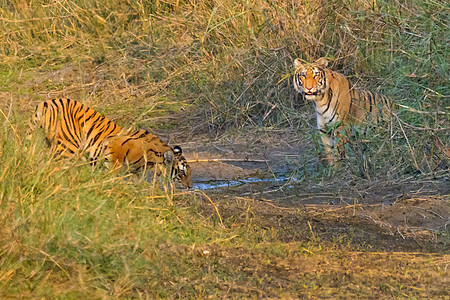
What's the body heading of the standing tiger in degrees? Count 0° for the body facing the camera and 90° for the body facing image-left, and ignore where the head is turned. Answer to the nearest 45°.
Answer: approximately 45°

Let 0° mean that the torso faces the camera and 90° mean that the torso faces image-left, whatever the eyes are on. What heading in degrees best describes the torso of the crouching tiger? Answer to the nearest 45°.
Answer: approximately 270°
